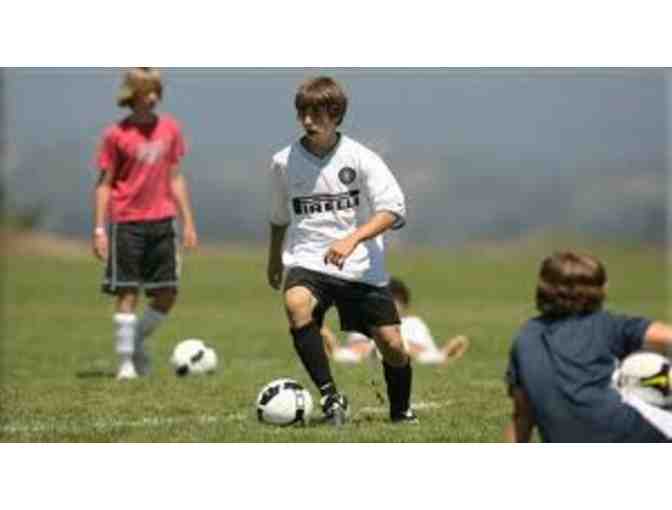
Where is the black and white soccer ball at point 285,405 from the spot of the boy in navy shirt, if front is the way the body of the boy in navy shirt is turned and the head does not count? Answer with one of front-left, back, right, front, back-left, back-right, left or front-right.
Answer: front-left

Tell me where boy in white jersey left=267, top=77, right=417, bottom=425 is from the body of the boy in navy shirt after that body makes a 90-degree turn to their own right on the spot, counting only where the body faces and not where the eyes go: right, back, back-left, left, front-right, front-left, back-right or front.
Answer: back-left

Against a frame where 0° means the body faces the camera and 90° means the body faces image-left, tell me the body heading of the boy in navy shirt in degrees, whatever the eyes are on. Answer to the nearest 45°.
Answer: approximately 180°

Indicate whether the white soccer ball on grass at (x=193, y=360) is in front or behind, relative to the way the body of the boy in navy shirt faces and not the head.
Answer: in front

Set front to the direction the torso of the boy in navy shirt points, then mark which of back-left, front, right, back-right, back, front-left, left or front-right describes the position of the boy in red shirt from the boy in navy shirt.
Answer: front-left
